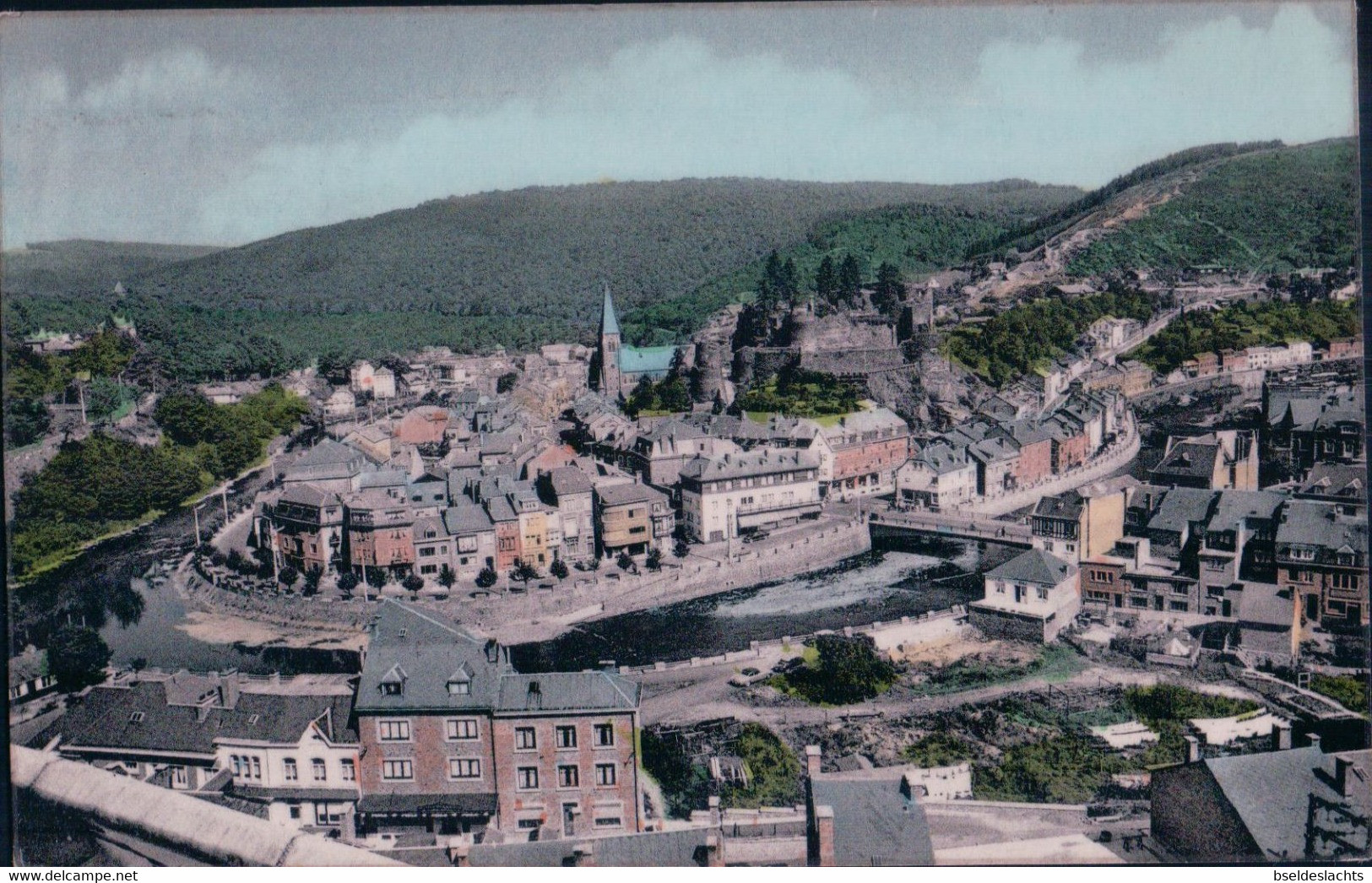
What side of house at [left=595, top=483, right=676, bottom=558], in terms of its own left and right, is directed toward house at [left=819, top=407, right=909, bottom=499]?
left

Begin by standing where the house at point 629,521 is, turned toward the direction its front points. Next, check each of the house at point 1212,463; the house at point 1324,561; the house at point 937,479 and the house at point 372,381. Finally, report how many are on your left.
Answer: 3

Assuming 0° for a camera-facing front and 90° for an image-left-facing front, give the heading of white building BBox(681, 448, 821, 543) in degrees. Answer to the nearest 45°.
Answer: approximately 315°

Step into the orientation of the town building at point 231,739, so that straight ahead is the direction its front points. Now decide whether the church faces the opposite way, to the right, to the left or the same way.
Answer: to the right

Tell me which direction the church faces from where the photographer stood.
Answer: facing to the left of the viewer

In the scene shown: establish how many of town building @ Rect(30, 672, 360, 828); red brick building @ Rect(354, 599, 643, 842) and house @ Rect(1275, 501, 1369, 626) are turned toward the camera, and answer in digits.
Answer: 3

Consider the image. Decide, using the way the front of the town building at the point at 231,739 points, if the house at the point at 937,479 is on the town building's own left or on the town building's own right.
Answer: on the town building's own left

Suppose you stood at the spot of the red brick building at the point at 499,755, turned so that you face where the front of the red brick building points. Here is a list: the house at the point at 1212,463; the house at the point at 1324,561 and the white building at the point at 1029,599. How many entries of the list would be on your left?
3

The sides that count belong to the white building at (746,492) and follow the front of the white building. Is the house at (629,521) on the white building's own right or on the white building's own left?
on the white building's own right
